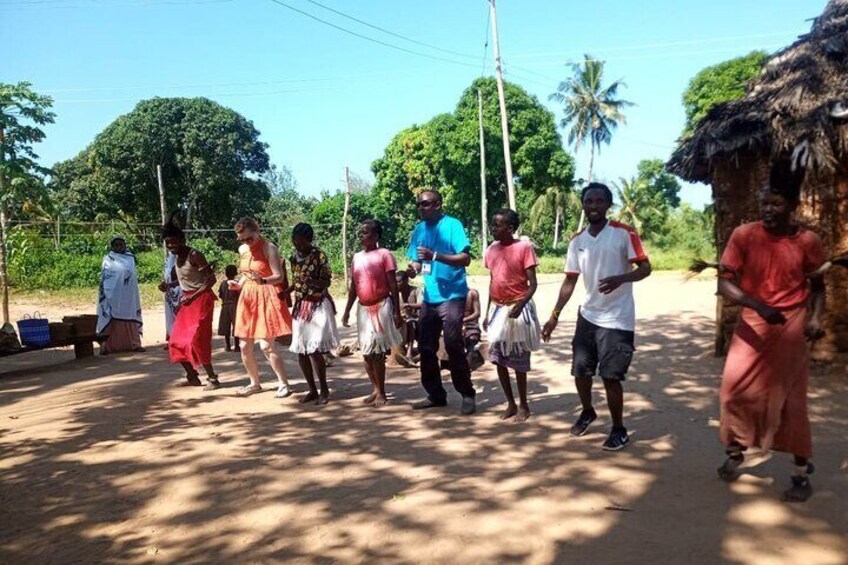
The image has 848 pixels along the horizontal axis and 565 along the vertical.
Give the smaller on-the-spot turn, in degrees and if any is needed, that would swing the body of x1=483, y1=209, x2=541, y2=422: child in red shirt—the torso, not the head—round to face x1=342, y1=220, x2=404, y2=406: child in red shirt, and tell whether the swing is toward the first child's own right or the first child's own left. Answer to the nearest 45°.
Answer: approximately 90° to the first child's own right

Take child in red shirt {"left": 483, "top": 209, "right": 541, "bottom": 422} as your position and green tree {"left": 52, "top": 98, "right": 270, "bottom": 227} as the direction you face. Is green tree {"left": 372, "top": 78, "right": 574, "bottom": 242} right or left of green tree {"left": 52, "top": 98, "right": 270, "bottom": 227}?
right

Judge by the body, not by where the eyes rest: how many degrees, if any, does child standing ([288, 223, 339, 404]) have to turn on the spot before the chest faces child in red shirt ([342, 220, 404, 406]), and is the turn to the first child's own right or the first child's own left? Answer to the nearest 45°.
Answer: approximately 90° to the first child's own left

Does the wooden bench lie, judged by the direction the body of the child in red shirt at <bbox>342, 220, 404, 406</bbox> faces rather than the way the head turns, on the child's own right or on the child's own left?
on the child's own right

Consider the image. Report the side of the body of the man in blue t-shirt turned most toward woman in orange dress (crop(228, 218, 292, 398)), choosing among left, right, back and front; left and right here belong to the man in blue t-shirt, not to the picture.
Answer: right

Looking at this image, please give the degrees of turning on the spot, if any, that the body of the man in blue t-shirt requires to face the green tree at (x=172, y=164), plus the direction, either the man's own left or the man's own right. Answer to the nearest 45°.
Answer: approximately 90° to the man's own right

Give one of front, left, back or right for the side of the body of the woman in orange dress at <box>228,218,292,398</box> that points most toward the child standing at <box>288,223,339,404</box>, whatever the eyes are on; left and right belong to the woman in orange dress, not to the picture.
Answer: left
